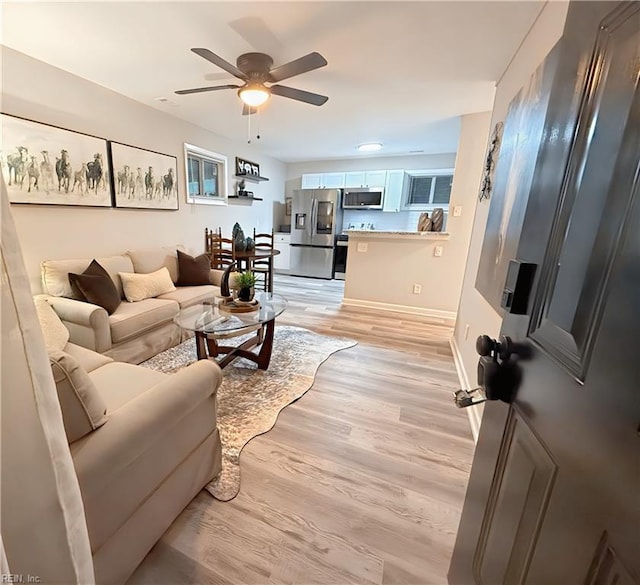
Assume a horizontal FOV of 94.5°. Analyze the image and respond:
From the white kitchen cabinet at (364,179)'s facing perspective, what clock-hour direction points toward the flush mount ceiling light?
The flush mount ceiling light is roughly at 12 o'clock from the white kitchen cabinet.

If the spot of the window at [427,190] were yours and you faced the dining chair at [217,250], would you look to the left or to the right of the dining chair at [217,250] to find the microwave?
right

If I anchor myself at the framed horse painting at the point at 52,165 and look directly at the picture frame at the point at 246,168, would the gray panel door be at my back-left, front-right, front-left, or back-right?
back-right

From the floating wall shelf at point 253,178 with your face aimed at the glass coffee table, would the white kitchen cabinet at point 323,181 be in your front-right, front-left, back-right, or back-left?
back-left

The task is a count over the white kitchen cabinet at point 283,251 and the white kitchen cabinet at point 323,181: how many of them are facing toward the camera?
2

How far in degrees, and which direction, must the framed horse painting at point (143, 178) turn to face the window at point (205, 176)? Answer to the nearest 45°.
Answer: approximately 90° to its left

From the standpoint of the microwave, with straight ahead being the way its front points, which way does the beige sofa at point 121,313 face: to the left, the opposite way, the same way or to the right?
to the left
